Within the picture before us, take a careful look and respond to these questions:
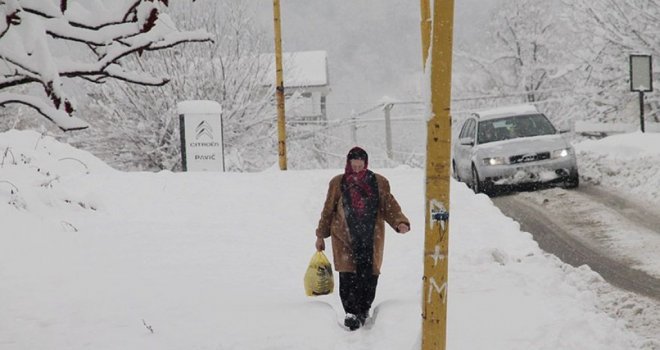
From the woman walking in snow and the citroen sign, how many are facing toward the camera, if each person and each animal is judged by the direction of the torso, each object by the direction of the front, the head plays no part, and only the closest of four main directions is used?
2

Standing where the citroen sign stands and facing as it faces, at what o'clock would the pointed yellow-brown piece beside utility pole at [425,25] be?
The pointed yellow-brown piece beside utility pole is roughly at 12 o'clock from the citroen sign.

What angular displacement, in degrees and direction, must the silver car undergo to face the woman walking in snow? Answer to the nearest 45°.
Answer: approximately 45° to its right

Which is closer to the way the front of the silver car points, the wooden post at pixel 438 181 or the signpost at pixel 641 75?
the wooden post

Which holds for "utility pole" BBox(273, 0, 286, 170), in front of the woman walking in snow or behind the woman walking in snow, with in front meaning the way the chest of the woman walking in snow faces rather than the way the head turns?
behind

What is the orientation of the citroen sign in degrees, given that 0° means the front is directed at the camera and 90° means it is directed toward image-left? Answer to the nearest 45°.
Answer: approximately 0°

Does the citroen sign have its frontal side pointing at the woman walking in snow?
yes

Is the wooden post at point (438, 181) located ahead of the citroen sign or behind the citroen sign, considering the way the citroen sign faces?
ahead
